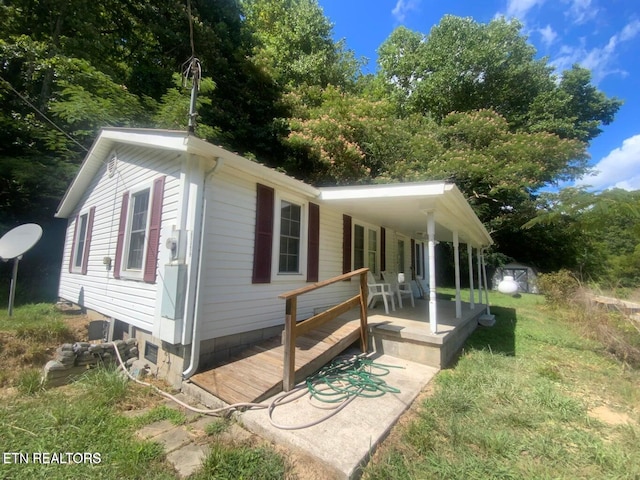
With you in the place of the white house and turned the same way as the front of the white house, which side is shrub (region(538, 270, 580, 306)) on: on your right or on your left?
on your left

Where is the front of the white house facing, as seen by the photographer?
facing the viewer and to the right of the viewer

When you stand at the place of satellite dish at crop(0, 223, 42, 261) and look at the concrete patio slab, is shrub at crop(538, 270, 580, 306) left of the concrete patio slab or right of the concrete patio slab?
left

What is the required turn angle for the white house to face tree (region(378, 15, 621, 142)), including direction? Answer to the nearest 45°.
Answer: approximately 90° to its left

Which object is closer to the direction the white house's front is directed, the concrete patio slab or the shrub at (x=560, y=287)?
the concrete patio slab

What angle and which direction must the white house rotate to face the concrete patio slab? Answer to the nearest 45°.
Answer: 0° — it already faces it
